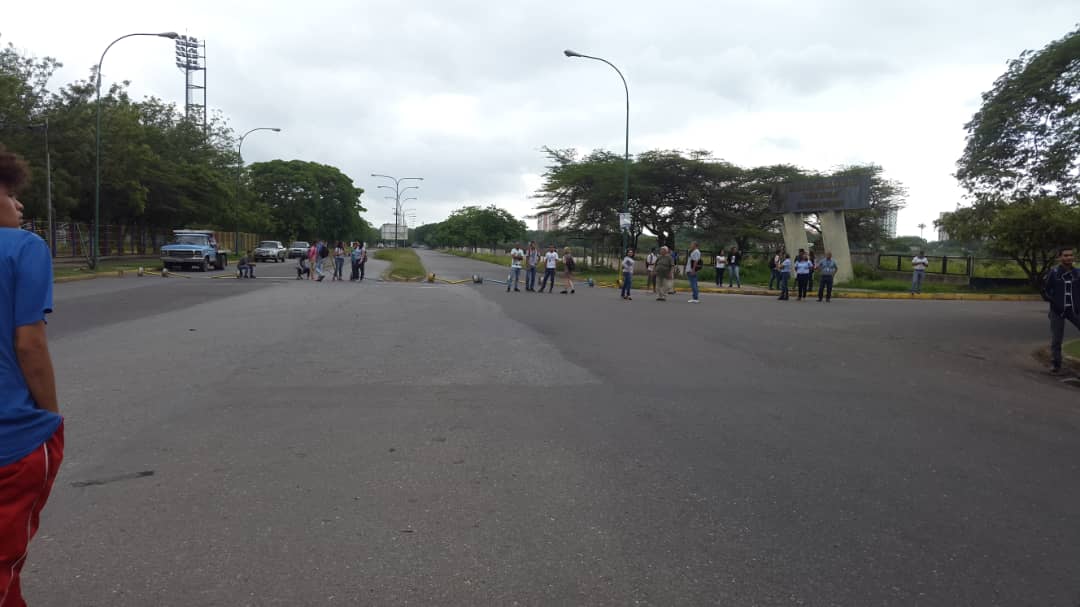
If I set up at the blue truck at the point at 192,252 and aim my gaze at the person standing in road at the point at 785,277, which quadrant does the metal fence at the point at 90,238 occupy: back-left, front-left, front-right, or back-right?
back-left

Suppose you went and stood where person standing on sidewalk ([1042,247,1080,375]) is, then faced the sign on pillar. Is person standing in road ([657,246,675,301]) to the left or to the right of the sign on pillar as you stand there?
left

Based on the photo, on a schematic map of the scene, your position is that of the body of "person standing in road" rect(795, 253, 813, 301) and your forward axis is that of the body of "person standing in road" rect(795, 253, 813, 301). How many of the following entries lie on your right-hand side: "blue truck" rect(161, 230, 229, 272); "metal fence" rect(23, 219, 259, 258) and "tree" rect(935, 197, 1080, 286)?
2

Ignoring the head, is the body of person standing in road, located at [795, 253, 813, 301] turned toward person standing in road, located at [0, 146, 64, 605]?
yes

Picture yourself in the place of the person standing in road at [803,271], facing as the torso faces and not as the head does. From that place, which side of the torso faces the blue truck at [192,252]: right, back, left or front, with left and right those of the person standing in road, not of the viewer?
right

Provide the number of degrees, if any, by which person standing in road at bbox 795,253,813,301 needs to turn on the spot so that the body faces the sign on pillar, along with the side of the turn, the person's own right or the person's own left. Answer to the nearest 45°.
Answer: approximately 180°

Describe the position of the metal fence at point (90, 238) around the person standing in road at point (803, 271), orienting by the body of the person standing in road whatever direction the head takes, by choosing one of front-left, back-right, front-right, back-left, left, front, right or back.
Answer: right

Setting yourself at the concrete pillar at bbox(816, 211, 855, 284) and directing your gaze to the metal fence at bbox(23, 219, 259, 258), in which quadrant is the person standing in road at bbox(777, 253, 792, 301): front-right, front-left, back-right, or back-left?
front-left

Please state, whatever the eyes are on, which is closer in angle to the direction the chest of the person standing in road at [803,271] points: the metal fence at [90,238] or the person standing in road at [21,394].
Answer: the person standing in road

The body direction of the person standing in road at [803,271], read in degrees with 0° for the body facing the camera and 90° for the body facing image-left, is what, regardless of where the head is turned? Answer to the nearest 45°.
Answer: approximately 0°

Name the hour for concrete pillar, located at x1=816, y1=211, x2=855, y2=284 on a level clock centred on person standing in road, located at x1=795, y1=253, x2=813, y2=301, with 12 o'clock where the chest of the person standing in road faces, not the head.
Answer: The concrete pillar is roughly at 6 o'clock from the person standing in road.

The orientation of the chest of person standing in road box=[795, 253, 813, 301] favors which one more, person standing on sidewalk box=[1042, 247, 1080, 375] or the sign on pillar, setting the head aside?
the person standing on sidewalk

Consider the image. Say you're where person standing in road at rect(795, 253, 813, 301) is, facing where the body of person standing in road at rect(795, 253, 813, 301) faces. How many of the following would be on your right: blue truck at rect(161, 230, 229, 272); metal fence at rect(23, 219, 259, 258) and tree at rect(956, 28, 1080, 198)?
2
